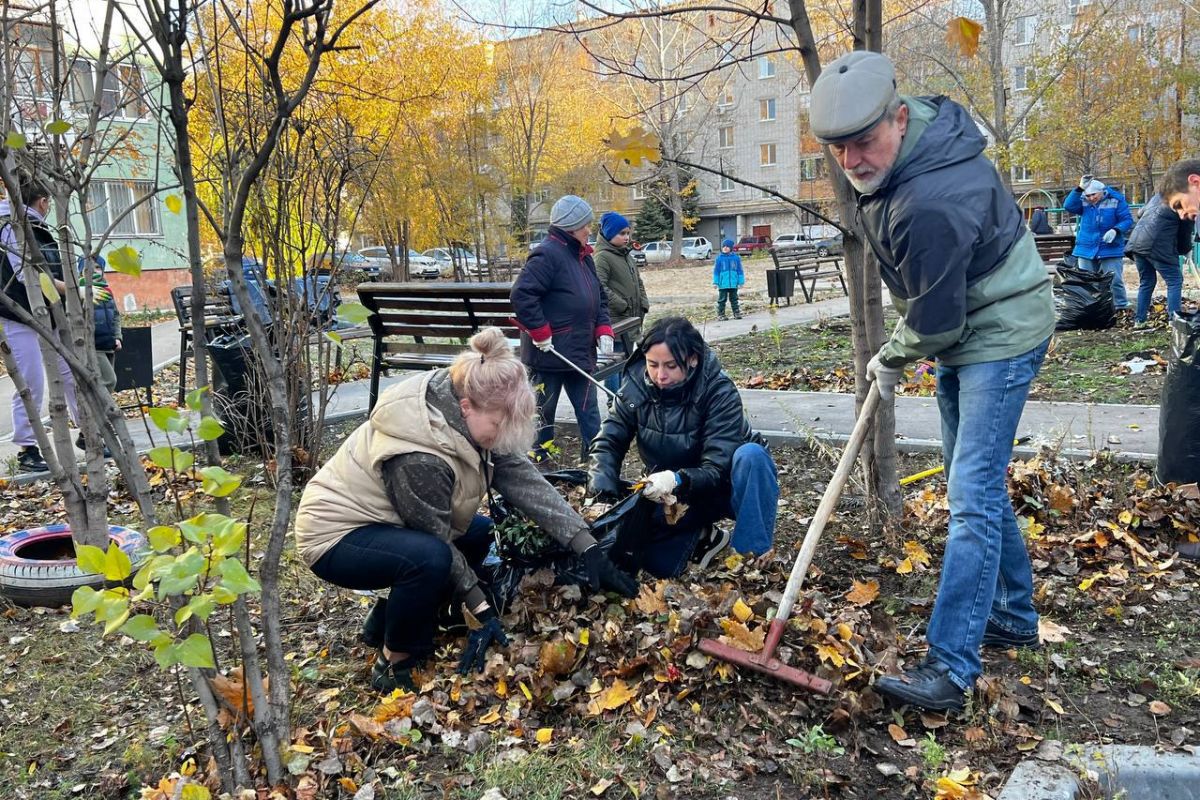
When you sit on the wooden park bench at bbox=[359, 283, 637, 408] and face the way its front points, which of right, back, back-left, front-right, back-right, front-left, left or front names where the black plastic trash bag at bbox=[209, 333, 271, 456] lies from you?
back-left

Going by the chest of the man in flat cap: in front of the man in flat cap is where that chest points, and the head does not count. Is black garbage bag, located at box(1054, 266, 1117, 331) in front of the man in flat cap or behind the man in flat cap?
behind

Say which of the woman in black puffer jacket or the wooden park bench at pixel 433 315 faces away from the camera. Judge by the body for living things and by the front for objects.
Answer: the wooden park bench

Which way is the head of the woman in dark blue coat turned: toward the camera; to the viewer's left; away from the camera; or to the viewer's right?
to the viewer's right

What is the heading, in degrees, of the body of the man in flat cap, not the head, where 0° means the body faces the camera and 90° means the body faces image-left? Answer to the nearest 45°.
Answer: approximately 45°

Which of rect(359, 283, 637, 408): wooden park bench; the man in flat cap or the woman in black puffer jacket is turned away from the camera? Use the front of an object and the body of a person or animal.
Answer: the wooden park bench

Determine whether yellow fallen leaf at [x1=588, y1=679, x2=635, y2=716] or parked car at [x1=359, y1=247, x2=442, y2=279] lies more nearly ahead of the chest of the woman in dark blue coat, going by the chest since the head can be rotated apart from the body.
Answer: the yellow fallen leaf

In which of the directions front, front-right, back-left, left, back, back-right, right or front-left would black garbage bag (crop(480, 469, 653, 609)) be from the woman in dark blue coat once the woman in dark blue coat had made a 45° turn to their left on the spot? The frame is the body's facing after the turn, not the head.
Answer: right

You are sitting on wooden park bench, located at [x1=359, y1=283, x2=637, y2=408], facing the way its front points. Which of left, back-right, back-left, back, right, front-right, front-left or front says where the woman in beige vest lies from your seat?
back

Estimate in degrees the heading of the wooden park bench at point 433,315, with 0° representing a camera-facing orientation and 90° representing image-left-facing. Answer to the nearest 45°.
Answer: approximately 180°

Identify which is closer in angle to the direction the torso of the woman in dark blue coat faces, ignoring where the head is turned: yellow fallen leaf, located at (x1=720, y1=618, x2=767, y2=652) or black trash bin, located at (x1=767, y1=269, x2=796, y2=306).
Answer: the yellow fallen leaf

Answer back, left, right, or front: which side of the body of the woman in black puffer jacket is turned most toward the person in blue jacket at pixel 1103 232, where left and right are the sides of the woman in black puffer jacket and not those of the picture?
back

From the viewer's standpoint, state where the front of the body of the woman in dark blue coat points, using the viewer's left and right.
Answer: facing the viewer and to the right of the viewer

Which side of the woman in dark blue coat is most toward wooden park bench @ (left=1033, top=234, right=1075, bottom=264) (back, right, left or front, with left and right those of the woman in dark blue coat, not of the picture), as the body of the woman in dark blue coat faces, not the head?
left
